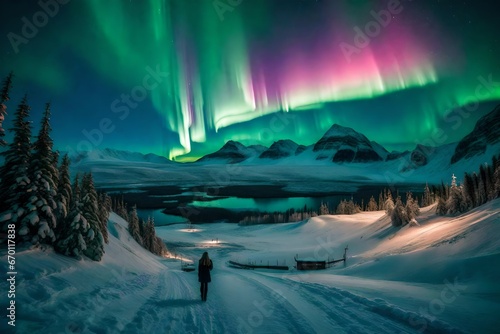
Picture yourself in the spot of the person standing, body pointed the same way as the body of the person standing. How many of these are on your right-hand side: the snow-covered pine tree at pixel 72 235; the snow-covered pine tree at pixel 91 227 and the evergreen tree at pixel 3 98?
0

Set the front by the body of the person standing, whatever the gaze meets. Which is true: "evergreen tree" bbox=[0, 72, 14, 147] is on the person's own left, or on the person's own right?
on the person's own left

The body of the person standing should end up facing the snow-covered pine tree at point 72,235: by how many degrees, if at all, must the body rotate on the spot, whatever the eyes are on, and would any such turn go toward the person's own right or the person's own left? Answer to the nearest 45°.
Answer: approximately 45° to the person's own left

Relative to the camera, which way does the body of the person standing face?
away from the camera

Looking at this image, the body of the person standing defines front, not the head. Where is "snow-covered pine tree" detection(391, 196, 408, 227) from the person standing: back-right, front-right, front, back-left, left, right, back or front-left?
front-right

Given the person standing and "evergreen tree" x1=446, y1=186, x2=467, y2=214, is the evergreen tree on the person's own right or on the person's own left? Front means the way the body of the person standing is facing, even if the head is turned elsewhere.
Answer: on the person's own right

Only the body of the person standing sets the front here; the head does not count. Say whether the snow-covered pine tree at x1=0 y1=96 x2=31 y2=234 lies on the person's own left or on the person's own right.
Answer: on the person's own left

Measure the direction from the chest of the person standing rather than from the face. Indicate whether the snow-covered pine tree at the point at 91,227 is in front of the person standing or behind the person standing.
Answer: in front
